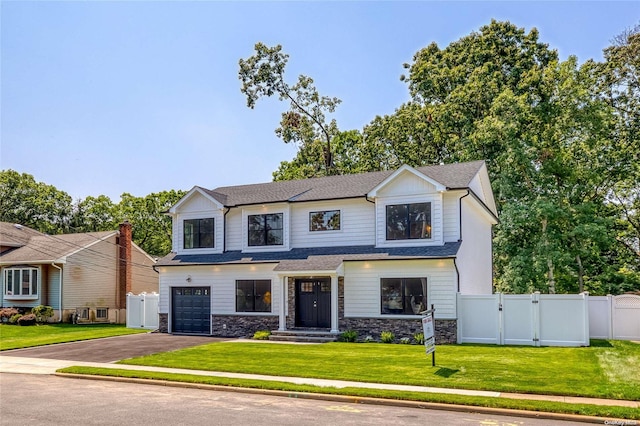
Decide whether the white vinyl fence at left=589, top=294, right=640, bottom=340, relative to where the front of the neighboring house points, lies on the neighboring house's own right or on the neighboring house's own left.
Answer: on the neighboring house's own left

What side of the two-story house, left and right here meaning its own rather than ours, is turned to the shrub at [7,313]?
right

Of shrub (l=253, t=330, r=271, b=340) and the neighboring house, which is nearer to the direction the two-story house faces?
the shrub

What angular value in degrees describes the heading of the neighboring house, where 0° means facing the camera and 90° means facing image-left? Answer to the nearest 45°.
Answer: approximately 45°

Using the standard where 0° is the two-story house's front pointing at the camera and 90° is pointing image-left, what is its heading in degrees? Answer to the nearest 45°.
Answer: approximately 45°

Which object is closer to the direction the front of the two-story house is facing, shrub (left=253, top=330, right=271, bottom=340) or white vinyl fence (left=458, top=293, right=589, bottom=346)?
the shrub

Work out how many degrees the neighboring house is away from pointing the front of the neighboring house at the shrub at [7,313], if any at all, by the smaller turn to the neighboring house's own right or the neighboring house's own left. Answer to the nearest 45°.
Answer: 0° — it already faces it

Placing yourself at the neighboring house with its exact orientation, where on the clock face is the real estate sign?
The real estate sign is roughly at 10 o'clock from the neighboring house.

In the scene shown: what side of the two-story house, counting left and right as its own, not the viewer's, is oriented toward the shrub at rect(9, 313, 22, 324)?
right

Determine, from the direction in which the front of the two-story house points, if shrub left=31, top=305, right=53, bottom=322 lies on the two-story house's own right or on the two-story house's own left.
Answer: on the two-story house's own right

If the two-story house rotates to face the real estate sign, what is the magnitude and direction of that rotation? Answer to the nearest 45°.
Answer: approximately 45° to its left
